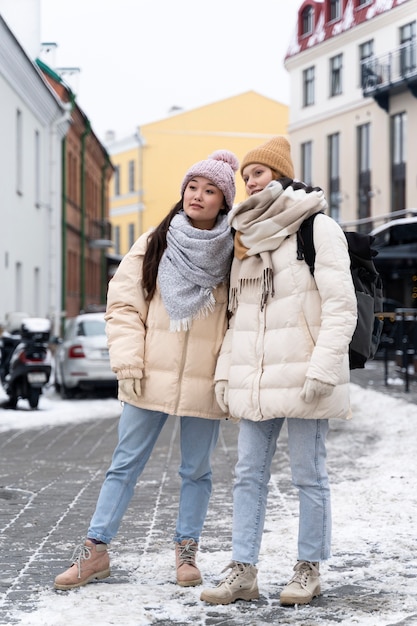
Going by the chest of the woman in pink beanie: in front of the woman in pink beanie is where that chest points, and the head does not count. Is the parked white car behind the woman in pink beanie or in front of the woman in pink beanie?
behind

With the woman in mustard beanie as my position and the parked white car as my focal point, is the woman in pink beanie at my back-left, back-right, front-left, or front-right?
front-left

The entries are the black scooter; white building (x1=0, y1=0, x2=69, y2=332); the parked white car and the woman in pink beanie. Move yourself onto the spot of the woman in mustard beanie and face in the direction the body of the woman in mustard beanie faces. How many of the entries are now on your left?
0

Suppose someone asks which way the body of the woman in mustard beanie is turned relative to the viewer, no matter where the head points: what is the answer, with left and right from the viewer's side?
facing the viewer and to the left of the viewer

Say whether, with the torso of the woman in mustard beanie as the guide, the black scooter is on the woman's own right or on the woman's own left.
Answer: on the woman's own right

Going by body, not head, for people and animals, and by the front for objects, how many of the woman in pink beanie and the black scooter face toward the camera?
1

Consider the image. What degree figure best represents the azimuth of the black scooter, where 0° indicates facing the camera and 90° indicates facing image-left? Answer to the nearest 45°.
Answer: approximately 135°

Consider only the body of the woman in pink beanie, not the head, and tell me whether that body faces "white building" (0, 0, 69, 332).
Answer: no

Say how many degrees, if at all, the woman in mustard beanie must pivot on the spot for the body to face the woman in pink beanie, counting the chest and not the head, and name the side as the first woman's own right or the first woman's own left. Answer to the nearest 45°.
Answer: approximately 90° to the first woman's own right

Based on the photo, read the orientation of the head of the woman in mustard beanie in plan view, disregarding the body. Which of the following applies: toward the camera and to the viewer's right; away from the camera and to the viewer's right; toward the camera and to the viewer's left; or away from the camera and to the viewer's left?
toward the camera and to the viewer's left

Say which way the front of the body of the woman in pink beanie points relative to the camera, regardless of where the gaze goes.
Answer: toward the camera

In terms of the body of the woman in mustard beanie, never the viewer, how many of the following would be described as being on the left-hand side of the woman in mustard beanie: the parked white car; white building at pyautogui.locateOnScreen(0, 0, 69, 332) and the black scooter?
0

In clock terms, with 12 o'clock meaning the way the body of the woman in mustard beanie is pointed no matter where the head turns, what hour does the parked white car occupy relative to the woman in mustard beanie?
The parked white car is roughly at 4 o'clock from the woman in mustard beanie.

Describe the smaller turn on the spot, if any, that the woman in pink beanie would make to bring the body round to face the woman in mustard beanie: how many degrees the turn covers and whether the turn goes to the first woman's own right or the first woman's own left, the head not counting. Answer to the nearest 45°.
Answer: approximately 45° to the first woman's own left

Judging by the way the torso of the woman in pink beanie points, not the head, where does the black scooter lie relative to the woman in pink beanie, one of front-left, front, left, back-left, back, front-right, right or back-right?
back

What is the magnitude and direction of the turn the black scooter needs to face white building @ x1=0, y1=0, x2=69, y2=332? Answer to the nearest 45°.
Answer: approximately 45° to its right

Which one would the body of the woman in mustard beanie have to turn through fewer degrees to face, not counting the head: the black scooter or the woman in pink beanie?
the woman in pink beanie

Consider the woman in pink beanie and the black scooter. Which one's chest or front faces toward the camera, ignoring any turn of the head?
the woman in pink beanie

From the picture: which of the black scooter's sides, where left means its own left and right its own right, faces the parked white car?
right
